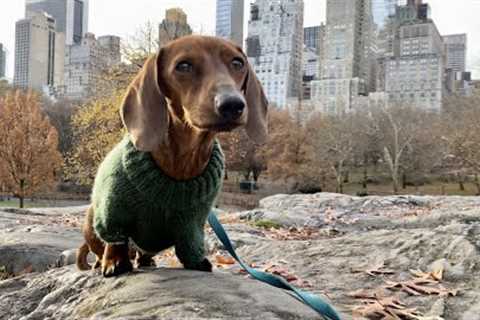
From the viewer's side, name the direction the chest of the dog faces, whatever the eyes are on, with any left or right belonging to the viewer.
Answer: facing the viewer and to the right of the viewer

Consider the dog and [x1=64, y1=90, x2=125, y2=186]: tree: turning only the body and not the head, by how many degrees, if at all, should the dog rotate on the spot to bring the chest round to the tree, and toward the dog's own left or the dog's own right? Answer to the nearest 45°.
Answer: approximately 135° to the dog's own left

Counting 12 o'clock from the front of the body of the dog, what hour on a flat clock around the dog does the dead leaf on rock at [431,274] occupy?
The dead leaf on rock is roughly at 10 o'clock from the dog.

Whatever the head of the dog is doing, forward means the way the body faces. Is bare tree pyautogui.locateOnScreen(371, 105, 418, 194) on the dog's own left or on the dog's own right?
on the dog's own left

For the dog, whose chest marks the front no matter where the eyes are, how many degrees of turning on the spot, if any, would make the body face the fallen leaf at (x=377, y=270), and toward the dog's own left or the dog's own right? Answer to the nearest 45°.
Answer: approximately 90° to the dog's own left

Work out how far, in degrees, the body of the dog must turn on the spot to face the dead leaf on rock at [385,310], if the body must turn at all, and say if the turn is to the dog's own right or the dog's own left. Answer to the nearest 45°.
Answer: approximately 45° to the dog's own left

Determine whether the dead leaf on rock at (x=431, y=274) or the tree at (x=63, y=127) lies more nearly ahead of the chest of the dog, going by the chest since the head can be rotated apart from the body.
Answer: the dead leaf on rock

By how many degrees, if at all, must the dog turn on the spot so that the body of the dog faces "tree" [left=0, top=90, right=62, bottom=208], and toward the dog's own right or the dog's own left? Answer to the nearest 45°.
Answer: approximately 135° to the dog's own left

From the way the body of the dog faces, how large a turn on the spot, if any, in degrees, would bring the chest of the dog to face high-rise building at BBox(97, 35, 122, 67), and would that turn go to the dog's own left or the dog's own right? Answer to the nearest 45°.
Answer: approximately 135° to the dog's own left

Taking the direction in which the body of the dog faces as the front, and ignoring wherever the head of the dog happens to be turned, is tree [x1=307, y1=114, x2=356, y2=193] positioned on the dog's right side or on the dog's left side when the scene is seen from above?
on the dog's left side

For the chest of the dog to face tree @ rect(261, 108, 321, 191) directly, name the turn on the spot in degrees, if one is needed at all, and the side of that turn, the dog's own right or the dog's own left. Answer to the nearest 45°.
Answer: approximately 135° to the dog's own left

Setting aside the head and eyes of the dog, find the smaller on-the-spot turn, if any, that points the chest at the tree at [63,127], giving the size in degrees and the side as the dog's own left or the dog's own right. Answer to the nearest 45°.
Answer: approximately 135° to the dog's own left
